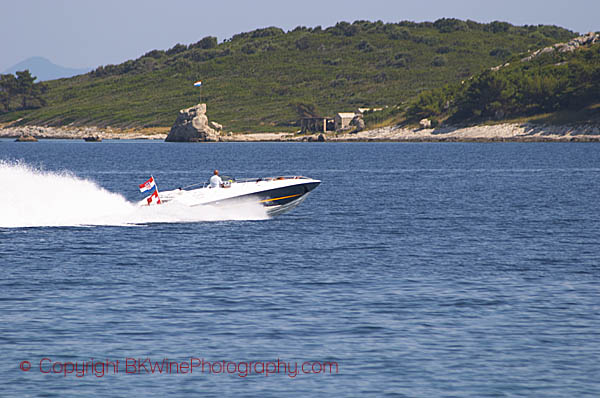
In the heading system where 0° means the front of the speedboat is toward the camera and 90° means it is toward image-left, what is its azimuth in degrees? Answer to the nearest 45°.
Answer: approximately 270°
